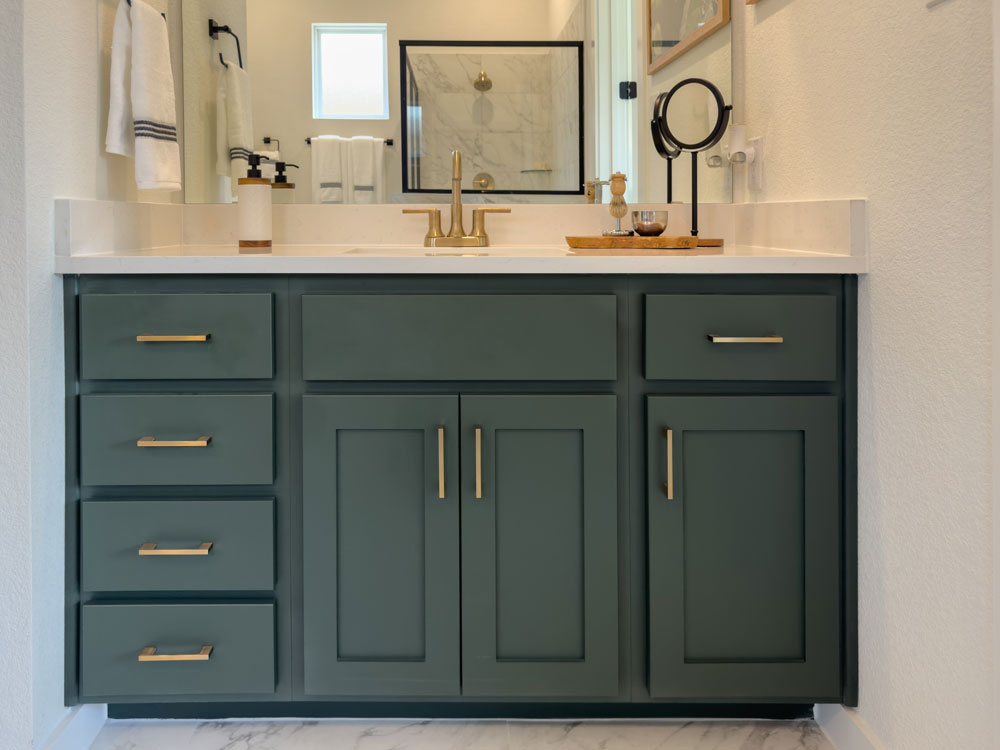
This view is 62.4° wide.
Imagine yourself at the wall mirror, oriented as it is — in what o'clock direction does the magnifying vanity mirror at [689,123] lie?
The magnifying vanity mirror is roughly at 9 o'clock from the wall mirror.

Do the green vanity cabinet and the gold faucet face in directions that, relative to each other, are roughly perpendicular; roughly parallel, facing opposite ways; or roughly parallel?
roughly parallel

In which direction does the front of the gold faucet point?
toward the camera

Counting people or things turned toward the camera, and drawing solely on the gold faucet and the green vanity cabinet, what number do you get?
2

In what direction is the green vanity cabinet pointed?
toward the camera

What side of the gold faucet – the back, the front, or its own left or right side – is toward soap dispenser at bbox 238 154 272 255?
right

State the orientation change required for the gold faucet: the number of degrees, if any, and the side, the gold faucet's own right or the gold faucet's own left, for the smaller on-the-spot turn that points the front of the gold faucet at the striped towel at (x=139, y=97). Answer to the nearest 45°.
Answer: approximately 45° to the gold faucet's own right

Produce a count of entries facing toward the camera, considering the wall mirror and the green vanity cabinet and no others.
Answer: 2

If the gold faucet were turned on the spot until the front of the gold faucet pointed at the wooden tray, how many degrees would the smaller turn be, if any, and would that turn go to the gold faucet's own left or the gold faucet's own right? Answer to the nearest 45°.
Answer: approximately 45° to the gold faucet's own left

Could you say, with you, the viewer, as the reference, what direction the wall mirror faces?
facing the viewer
